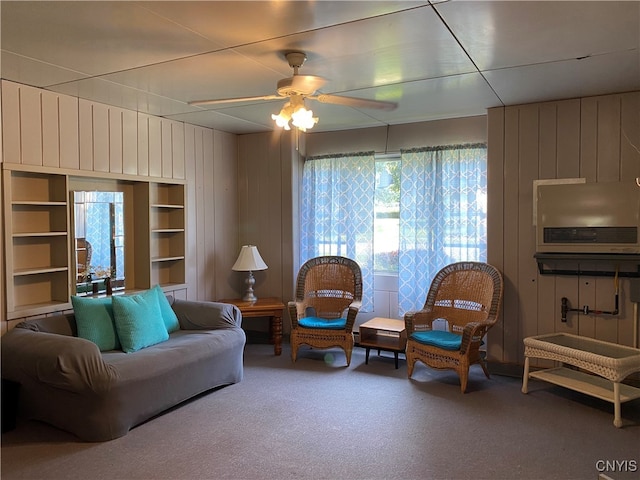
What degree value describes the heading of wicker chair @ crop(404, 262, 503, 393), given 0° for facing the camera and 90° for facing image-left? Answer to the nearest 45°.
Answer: approximately 45°

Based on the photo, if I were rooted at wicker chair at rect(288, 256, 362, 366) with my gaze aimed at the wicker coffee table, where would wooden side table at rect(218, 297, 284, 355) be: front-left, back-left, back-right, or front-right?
back-right

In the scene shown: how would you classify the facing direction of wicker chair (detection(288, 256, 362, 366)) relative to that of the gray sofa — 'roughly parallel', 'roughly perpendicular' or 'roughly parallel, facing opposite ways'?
roughly perpendicular

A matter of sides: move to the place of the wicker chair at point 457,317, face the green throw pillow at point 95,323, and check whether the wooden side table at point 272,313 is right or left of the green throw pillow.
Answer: right

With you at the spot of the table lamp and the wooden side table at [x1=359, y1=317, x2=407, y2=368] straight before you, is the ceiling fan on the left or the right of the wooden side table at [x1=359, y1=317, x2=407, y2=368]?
right

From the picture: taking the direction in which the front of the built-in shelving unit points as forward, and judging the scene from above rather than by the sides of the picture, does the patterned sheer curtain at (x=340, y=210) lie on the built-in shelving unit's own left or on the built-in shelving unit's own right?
on the built-in shelving unit's own left

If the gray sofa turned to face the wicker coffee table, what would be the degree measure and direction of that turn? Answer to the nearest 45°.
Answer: approximately 45° to its left

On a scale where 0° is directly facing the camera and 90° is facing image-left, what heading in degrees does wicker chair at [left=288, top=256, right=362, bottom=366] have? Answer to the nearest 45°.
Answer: approximately 0°

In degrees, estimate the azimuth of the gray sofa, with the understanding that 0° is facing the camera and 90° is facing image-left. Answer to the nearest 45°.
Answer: approximately 315°

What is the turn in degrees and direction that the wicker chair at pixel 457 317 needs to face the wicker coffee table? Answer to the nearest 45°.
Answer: approximately 90° to its left
